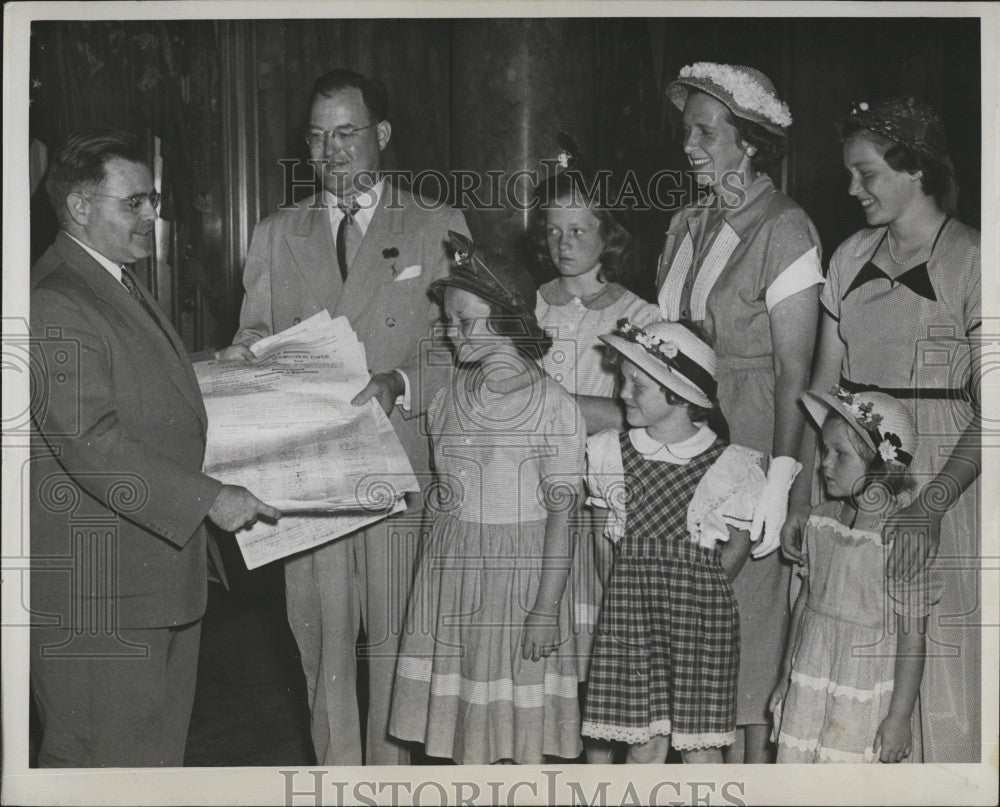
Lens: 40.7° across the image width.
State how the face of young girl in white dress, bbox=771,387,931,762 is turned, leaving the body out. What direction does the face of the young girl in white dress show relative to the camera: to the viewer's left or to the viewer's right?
to the viewer's left

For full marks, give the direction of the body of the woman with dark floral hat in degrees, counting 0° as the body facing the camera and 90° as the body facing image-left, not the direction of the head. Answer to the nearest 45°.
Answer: approximately 45°

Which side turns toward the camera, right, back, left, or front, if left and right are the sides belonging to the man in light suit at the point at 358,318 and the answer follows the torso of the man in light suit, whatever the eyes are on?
front

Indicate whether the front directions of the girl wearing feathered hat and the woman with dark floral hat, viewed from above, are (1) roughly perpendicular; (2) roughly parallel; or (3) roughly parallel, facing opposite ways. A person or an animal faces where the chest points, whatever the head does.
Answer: roughly parallel

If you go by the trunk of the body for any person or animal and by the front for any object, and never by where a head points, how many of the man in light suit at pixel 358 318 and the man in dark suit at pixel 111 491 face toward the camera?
1

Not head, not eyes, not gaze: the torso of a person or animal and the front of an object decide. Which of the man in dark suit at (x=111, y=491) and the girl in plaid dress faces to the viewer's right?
the man in dark suit

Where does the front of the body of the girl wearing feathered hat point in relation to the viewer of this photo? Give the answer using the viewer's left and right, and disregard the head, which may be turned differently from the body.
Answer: facing the viewer and to the left of the viewer

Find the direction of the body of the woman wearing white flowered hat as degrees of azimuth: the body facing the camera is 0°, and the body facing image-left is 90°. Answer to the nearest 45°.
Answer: approximately 45°

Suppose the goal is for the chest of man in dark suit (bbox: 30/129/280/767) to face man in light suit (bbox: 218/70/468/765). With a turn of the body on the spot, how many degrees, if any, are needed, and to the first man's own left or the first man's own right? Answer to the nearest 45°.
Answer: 0° — they already face them

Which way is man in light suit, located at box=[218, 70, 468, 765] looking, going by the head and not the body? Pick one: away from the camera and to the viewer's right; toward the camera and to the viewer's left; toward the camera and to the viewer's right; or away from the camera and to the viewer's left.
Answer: toward the camera and to the viewer's left

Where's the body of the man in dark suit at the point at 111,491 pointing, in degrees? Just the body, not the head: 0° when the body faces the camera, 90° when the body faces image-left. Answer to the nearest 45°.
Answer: approximately 270°

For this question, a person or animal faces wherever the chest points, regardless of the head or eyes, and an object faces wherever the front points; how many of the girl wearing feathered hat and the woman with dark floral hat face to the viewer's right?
0

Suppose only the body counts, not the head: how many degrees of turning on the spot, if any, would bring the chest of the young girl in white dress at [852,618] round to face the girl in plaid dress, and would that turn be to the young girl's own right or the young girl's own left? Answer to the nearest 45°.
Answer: approximately 45° to the young girl's own right

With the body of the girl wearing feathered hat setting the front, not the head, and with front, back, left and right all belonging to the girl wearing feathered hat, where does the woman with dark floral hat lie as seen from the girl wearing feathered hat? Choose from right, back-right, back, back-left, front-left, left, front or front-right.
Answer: back-left
